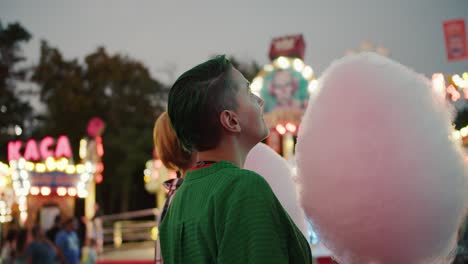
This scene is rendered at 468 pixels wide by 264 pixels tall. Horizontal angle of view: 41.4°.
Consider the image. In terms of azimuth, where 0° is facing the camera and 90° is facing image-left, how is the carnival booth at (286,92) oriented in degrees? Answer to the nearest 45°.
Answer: approximately 0°

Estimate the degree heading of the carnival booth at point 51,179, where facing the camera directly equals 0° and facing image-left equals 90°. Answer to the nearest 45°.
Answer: approximately 0°

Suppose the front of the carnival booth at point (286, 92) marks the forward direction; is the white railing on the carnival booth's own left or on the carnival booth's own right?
on the carnival booth's own right

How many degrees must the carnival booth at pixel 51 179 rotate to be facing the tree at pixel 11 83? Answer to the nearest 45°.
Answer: approximately 180°

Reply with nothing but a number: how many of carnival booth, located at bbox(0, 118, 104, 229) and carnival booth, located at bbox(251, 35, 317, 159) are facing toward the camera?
2

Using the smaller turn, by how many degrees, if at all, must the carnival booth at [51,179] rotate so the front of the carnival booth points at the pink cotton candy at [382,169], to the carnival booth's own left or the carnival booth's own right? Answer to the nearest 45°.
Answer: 0° — it already faces it
